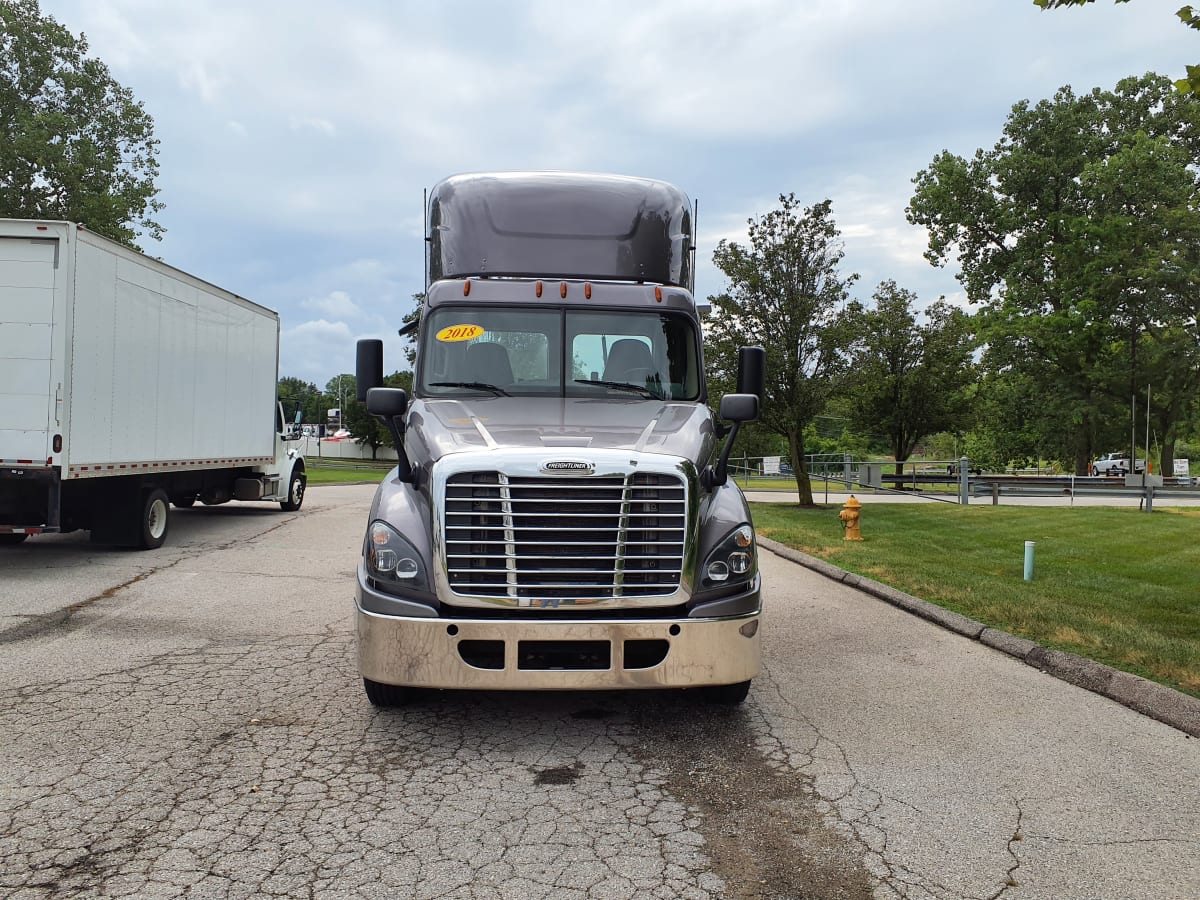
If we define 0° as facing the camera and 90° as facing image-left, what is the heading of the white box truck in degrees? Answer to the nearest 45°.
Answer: approximately 225°

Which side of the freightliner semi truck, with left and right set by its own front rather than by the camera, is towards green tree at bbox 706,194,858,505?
back

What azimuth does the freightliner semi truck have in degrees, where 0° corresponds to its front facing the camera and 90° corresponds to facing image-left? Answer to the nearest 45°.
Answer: approximately 0°

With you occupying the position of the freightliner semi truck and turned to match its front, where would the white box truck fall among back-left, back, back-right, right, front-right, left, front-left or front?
back-right

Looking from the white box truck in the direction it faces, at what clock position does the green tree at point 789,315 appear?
The green tree is roughly at 1 o'clock from the white box truck.

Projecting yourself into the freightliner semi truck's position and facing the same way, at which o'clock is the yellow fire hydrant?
The yellow fire hydrant is roughly at 7 o'clock from the freightliner semi truck.

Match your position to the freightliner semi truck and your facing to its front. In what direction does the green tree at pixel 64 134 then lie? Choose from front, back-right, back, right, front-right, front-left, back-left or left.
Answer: back-right

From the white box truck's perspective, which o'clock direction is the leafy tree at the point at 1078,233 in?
The leafy tree is roughly at 1 o'clock from the white box truck.

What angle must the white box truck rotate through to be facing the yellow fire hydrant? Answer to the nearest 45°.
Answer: approximately 45° to its right

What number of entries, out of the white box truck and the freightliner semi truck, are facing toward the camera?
1

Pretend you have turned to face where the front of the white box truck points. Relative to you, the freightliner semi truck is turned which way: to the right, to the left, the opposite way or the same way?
the opposite way

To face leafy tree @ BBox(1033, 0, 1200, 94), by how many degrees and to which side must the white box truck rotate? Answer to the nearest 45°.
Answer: approximately 90° to its right

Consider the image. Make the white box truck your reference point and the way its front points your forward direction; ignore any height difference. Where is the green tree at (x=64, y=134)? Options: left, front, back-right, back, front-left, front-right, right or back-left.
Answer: front-left
